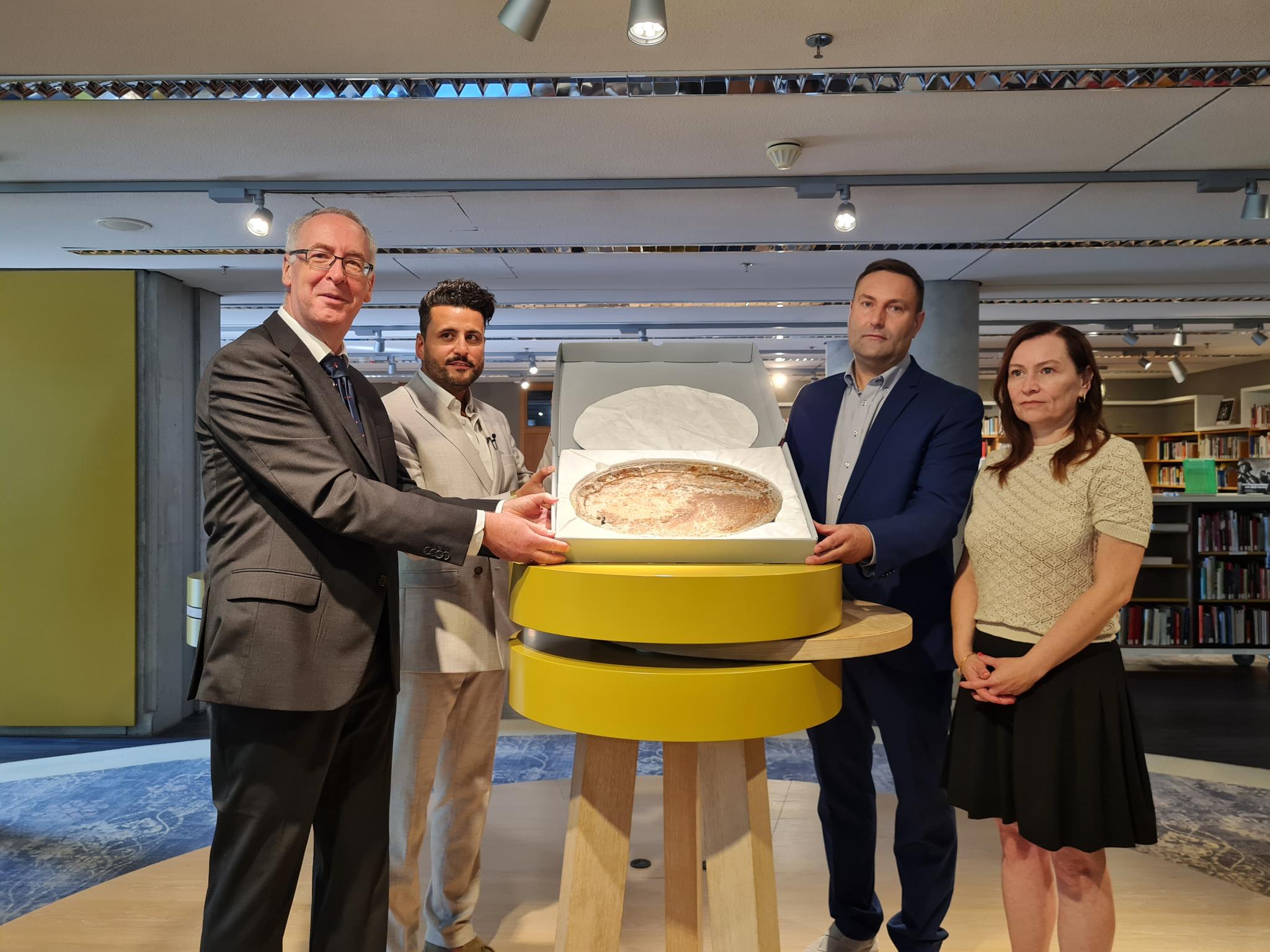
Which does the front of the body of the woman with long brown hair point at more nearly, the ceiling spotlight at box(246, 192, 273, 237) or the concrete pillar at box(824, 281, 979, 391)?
the ceiling spotlight

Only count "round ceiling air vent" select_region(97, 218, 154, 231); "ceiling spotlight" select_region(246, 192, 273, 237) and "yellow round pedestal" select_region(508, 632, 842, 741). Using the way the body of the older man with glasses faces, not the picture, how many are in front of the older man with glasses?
1

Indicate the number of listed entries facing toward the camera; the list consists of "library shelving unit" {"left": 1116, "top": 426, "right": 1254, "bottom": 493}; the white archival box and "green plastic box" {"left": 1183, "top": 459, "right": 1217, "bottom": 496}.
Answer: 3

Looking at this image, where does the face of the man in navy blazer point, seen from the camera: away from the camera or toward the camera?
toward the camera

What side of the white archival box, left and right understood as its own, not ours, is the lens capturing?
front

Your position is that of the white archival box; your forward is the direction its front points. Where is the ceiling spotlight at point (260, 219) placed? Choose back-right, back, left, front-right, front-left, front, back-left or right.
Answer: back-right

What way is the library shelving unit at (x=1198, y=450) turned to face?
toward the camera

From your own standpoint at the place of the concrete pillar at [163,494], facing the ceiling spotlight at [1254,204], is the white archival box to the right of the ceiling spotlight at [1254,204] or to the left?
right

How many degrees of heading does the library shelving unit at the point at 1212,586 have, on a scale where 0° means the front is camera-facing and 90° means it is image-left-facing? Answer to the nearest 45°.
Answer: approximately 0°

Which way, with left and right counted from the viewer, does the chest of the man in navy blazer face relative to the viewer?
facing the viewer and to the left of the viewer

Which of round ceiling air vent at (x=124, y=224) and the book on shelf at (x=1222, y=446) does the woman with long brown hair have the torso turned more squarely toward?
the round ceiling air vent
